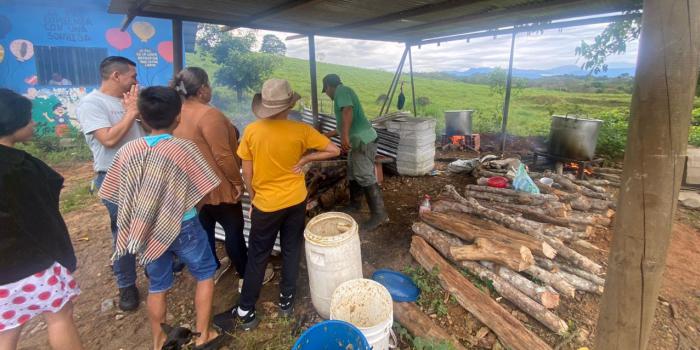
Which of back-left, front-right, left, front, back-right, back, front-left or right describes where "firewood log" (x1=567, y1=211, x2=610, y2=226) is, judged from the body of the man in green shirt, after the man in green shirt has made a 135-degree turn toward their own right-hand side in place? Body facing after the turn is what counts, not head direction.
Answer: front-right

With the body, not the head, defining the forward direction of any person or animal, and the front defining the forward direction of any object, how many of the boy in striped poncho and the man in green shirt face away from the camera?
1

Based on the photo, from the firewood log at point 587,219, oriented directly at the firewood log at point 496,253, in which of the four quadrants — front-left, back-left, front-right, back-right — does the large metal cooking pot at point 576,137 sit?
back-right

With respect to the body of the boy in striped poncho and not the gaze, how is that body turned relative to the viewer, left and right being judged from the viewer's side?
facing away from the viewer

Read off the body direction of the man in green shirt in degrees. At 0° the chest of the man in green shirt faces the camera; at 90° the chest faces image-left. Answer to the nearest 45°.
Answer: approximately 90°

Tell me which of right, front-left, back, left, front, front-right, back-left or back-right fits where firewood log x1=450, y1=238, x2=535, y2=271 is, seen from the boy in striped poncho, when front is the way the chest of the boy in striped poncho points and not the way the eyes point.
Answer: right

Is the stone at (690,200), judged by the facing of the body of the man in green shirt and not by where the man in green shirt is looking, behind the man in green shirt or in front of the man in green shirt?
behind

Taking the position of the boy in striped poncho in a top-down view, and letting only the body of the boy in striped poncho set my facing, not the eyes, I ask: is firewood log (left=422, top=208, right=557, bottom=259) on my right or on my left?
on my right

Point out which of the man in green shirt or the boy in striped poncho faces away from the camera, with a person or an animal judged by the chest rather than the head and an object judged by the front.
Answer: the boy in striped poncho

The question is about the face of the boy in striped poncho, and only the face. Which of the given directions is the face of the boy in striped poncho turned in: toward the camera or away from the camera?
away from the camera

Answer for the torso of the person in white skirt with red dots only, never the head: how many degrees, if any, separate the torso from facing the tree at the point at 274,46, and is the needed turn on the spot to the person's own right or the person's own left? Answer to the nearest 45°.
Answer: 0° — they already face it

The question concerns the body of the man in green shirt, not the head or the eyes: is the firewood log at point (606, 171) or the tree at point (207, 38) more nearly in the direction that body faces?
the tree

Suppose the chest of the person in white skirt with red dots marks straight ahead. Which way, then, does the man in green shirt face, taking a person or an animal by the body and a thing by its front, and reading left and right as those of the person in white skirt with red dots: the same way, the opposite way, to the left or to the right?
to the left

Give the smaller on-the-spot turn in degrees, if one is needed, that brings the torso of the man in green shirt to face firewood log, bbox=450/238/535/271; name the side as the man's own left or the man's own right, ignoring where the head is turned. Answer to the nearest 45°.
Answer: approximately 135° to the man's own left

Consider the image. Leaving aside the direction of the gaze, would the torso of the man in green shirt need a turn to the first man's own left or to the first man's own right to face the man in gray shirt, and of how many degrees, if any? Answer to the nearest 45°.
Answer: approximately 45° to the first man's own left

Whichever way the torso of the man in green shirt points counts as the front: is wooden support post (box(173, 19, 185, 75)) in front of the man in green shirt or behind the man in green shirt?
in front

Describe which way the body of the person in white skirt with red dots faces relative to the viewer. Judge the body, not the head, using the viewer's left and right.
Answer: facing away from the viewer and to the right of the viewer

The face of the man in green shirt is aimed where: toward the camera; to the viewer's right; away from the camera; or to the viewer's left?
to the viewer's left
